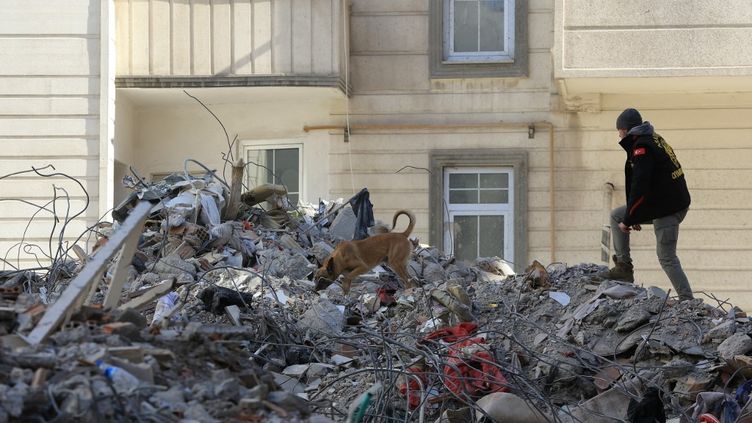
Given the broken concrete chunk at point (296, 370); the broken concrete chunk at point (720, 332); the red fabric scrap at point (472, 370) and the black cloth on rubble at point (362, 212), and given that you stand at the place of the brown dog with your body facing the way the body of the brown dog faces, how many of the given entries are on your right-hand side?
1

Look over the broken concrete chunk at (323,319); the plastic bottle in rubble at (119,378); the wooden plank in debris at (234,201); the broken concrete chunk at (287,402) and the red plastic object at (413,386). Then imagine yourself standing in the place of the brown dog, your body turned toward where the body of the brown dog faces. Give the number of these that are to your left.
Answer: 4

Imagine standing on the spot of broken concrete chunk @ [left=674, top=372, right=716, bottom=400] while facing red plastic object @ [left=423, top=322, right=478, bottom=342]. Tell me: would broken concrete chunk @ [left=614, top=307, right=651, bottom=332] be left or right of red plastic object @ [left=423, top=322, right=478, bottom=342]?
right

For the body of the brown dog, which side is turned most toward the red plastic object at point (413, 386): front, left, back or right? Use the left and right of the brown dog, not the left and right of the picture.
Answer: left

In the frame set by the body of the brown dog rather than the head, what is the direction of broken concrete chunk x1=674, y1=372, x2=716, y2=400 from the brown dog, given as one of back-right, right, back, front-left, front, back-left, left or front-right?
back-left

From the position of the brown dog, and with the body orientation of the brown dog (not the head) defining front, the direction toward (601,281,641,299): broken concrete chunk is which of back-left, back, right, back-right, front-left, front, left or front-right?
back-left

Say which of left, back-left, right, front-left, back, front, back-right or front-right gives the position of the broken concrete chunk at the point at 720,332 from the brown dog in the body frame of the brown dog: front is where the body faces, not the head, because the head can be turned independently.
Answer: back-left

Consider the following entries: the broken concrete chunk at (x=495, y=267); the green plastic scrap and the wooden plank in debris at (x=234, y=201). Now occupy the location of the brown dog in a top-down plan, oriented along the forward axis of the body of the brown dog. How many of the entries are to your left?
1

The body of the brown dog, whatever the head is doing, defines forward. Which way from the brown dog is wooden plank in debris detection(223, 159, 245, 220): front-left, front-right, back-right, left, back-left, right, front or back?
front-right

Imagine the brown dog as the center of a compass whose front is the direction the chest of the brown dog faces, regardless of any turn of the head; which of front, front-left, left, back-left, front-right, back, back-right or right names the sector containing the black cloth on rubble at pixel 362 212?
right

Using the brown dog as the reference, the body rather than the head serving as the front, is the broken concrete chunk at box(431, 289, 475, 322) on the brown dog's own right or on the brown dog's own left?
on the brown dog's own left

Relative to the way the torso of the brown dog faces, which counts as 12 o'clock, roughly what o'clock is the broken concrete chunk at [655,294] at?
The broken concrete chunk is roughly at 7 o'clock from the brown dog.

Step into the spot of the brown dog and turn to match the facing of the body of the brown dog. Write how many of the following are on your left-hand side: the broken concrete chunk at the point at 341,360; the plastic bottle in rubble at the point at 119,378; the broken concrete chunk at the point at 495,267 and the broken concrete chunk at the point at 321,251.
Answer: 2

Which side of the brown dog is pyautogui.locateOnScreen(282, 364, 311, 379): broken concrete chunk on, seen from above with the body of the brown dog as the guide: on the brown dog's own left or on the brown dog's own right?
on the brown dog's own left

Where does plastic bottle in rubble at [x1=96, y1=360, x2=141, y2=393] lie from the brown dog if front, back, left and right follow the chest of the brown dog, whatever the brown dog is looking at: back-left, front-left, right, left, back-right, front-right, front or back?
left

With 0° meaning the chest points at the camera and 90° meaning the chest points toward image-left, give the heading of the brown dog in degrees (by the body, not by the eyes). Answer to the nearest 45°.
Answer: approximately 90°

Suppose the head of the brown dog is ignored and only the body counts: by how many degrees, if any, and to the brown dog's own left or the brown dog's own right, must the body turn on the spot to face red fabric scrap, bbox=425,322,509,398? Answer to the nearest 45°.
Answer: approximately 90° to the brown dog's own left
